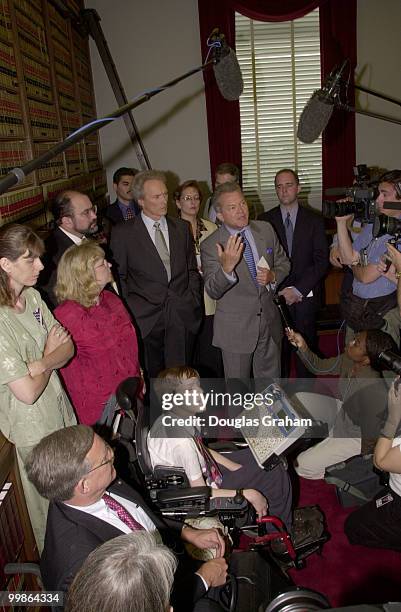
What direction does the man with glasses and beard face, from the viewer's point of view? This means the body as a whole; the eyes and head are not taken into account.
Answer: to the viewer's right

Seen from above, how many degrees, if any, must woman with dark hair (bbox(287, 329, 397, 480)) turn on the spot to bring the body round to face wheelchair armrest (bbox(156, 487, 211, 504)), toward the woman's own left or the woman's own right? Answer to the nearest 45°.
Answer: approximately 45° to the woman's own left

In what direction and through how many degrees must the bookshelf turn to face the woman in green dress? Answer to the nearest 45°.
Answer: approximately 45° to its right

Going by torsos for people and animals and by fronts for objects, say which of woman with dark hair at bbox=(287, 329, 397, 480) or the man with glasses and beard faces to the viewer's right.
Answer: the man with glasses and beard

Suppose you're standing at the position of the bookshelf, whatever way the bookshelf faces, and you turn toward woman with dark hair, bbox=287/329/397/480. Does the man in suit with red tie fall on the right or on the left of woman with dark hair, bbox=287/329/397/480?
right

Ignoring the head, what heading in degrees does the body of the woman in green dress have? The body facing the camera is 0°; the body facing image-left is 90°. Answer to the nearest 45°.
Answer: approximately 315°

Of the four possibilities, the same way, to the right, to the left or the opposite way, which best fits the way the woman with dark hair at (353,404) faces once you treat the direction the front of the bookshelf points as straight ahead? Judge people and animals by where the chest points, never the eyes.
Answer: the opposite way

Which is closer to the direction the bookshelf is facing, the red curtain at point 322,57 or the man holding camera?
the man holding camera

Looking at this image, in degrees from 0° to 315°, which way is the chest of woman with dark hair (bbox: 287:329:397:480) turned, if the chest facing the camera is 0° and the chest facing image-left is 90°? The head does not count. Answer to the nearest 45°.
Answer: approximately 90°

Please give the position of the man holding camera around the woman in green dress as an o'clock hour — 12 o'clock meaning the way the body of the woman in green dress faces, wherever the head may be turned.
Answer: The man holding camera is roughly at 10 o'clock from the woman in green dress.

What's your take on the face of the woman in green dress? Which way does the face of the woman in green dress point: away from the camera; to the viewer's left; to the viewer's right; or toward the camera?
to the viewer's right

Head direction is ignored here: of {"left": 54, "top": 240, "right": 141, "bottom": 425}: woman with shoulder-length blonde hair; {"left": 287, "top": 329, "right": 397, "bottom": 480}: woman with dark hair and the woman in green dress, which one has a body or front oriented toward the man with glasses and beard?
the woman with dark hair

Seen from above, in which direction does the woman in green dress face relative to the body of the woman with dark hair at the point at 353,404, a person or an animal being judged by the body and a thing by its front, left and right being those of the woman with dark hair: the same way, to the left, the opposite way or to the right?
the opposite way

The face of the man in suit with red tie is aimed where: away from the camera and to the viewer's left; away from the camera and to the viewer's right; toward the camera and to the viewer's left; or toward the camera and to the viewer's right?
away from the camera and to the viewer's right

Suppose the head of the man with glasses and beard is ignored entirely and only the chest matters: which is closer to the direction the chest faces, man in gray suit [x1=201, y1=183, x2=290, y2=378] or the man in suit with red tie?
the man in gray suit

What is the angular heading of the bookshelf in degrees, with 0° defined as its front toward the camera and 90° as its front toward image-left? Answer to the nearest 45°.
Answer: approximately 315°
